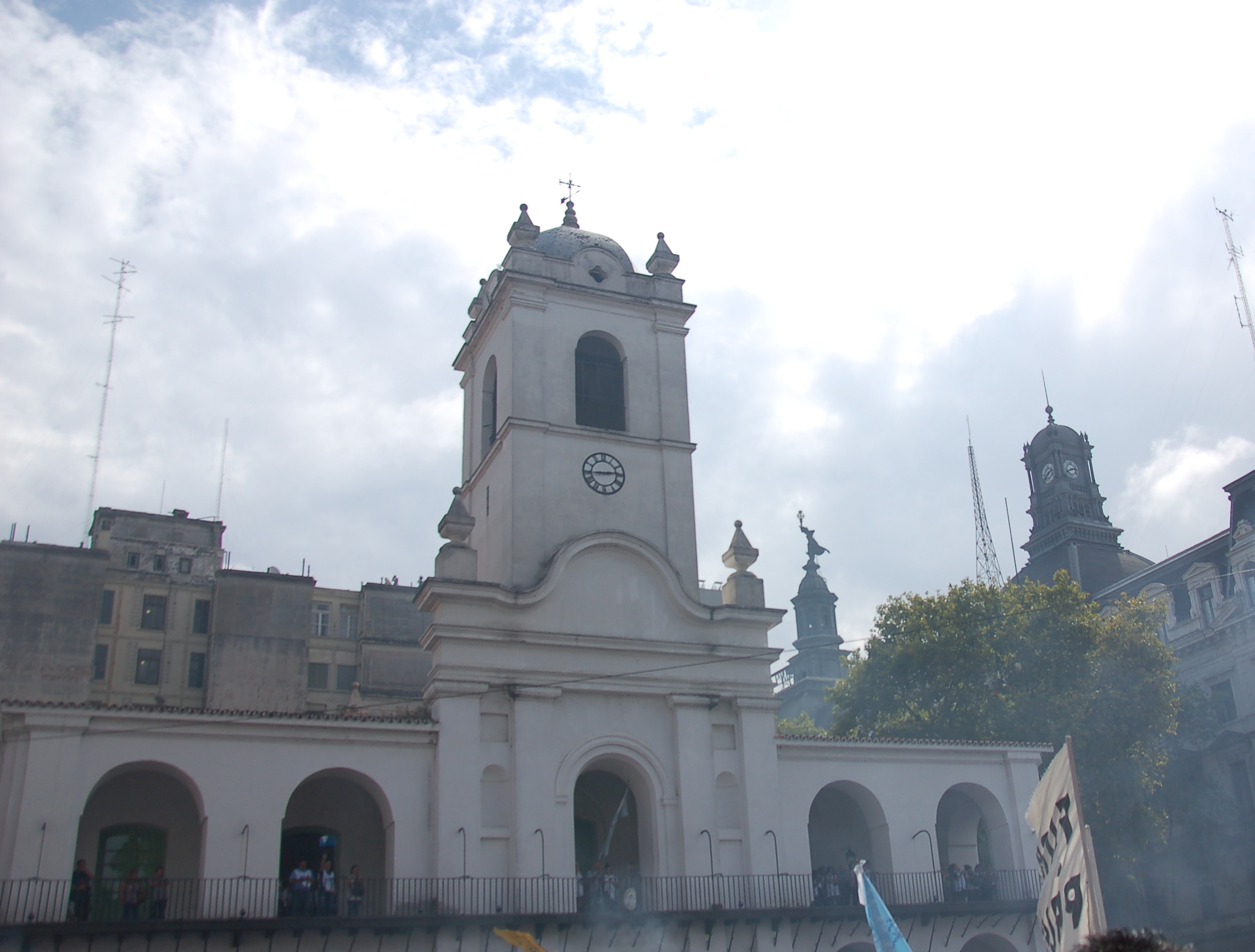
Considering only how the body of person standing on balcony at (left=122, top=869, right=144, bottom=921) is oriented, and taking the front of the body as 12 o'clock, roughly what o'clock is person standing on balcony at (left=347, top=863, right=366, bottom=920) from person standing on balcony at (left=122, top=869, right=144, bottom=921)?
person standing on balcony at (left=347, top=863, right=366, bottom=920) is roughly at 9 o'clock from person standing on balcony at (left=122, top=869, right=144, bottom=921).

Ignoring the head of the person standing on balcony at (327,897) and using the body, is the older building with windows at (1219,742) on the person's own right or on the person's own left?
on the person's own left

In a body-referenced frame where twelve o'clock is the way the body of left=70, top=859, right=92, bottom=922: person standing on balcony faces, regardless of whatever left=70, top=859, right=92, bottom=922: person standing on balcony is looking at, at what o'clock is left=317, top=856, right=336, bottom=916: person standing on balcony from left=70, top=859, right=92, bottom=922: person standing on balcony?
left=317, top=856, right=336, bottom=916: person standing on balcony is roughly at 9 o'clock from left=70, top=859, right=92, bottom=922: person standing on balcony.

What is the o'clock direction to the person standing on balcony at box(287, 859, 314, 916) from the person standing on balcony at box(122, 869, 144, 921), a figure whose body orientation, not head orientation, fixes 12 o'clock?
the person standing on balcony at box(287, 859, 314, 916) is roughly at 9 o'clock from the person standing on balcony at box(122, 869, 144, 921).

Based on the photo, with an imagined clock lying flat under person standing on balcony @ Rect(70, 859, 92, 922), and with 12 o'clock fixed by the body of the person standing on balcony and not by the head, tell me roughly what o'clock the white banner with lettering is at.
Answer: The white banner with lettering is roughly at 11 o'clock from the person standing on balcony.

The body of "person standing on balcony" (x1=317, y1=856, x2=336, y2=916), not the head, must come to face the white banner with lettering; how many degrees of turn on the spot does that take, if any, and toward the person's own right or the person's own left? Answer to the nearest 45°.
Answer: approximately 45° to the person's own left

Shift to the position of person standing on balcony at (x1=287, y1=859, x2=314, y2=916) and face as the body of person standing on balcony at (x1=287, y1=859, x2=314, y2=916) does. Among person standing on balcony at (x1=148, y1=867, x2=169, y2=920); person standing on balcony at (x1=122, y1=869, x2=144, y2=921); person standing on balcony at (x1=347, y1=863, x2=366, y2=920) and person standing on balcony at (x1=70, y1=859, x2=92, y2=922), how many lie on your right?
3

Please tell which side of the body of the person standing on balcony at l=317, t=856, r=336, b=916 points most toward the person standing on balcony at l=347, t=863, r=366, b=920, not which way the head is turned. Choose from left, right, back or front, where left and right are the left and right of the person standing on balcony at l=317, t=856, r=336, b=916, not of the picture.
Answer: left

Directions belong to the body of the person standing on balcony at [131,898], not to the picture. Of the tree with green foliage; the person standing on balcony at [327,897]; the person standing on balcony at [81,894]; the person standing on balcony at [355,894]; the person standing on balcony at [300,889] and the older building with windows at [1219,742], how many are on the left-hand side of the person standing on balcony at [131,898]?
5

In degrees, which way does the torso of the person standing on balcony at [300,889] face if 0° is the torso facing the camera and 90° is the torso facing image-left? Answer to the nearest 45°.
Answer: approximately 0°

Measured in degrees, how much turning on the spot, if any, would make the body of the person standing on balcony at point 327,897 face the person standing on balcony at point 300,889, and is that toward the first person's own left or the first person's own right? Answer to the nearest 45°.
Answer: approximately 90° to the first person's own right
